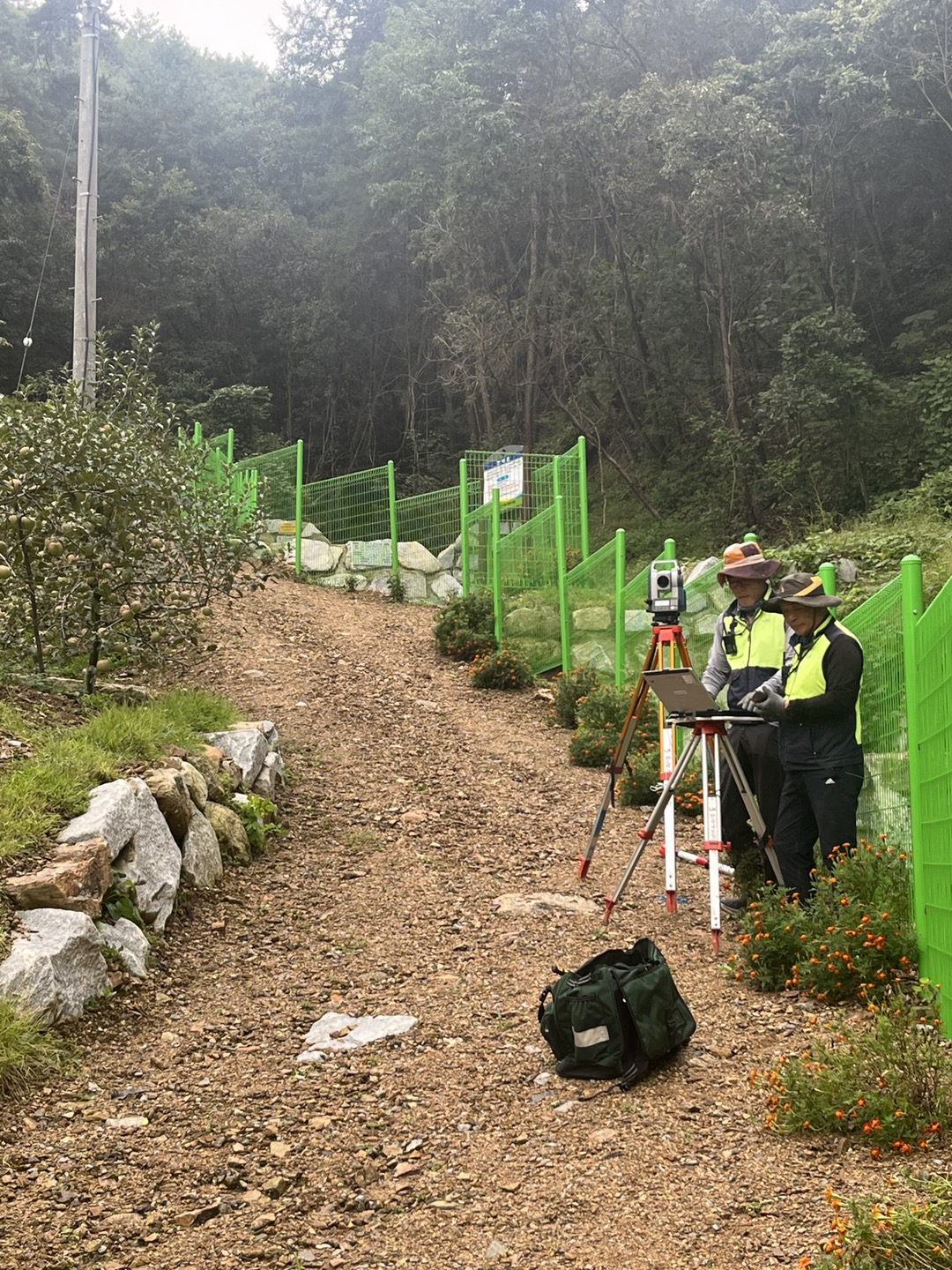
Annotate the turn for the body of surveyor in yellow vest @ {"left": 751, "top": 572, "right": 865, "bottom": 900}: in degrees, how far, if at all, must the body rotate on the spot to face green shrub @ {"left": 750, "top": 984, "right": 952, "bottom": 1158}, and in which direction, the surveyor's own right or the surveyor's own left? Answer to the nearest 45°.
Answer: approximately 45° to the surveyor's own left

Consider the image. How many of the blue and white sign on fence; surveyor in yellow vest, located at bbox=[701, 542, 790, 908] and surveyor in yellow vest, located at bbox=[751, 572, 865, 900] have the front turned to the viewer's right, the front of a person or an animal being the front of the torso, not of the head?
0

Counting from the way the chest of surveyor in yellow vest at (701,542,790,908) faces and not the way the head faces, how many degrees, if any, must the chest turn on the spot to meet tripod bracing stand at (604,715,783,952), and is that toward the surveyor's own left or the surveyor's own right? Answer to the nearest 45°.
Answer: approximately 45° to the surveyor's own left

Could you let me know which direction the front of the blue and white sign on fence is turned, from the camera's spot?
facing the viewer and to the left of the viewer

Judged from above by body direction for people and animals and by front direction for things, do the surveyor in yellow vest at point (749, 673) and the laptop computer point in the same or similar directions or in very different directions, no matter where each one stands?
very different directions

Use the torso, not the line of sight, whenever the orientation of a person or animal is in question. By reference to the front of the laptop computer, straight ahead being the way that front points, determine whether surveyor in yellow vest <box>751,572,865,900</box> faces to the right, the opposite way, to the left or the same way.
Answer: the opposite way

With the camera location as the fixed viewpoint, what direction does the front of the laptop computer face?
facing away from the viewer and to the right of the viewer

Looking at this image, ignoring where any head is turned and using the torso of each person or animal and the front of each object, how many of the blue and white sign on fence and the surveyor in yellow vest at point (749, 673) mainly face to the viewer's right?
0

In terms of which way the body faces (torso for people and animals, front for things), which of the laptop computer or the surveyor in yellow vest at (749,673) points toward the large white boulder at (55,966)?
the surveyor in yellow vest

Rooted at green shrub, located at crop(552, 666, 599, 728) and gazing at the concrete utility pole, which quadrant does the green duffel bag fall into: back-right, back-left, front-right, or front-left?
back-left

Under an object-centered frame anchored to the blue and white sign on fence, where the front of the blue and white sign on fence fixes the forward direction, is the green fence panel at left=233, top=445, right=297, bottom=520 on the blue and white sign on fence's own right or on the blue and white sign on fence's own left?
on the blue and white sign on fence's own right
